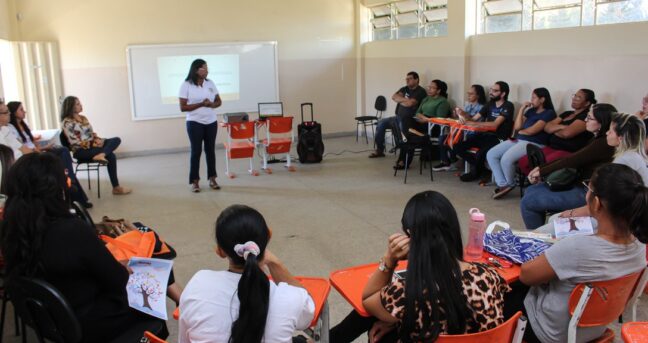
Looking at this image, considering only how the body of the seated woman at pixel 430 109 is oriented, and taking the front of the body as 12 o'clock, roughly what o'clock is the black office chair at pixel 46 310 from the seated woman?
The black office chair is roughly at 11 o'clock from the seated woman.

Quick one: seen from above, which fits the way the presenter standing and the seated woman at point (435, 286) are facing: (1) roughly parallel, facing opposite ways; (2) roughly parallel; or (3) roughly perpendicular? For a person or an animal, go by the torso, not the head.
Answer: roughly parallel, facing opposite ways

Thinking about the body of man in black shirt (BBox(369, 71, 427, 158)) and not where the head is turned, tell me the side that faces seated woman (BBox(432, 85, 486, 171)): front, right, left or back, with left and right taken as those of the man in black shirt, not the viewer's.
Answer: left

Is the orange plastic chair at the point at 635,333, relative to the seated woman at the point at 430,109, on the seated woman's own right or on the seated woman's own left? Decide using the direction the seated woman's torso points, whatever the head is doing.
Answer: on the seated woman's own left

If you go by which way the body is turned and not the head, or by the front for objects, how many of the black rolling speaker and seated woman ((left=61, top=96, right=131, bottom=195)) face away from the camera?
0

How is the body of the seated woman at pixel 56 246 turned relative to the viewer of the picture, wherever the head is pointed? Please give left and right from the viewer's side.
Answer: facing away from the viewer and to the right of the viewer

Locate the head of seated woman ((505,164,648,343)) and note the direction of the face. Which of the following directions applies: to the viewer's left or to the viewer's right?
to the viewer's left

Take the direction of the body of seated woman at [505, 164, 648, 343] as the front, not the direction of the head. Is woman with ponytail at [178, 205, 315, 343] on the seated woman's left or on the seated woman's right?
on the seated woman's left

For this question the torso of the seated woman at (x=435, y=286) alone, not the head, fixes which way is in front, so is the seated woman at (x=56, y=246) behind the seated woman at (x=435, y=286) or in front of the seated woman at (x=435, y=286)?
in front

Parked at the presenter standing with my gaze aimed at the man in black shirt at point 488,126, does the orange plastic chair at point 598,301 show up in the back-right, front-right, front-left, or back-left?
front-right

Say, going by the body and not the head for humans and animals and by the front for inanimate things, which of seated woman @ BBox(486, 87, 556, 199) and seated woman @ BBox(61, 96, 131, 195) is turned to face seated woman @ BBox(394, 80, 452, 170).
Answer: seated woman @ BBox(61, 96, 131, 195)

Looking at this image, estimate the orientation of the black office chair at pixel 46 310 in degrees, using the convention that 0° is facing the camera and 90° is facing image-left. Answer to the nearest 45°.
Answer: approximately 225°

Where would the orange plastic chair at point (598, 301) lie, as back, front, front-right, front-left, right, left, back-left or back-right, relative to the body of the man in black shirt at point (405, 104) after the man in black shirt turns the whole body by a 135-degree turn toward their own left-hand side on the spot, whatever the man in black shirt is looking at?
right

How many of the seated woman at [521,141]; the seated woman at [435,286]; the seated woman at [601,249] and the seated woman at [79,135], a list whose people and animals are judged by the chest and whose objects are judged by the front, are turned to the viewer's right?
1

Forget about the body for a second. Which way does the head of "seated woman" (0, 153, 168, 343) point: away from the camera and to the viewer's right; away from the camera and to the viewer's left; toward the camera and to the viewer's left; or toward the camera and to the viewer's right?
away from the camera and to the viewer's right

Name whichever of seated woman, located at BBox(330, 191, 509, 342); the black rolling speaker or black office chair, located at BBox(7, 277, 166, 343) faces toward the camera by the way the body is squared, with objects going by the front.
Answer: the black rolling speaker

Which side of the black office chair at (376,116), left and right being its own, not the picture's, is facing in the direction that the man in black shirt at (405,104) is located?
left

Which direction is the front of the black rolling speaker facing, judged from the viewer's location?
facing the viewer

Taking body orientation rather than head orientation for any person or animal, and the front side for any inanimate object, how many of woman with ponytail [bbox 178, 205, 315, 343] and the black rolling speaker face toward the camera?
1

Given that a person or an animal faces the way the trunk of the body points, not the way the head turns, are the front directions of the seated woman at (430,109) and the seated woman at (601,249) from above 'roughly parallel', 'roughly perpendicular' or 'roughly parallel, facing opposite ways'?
roughly perpendicular

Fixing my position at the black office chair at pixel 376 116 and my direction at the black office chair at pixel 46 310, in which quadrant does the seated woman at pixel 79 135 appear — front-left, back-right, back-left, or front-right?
front-right
